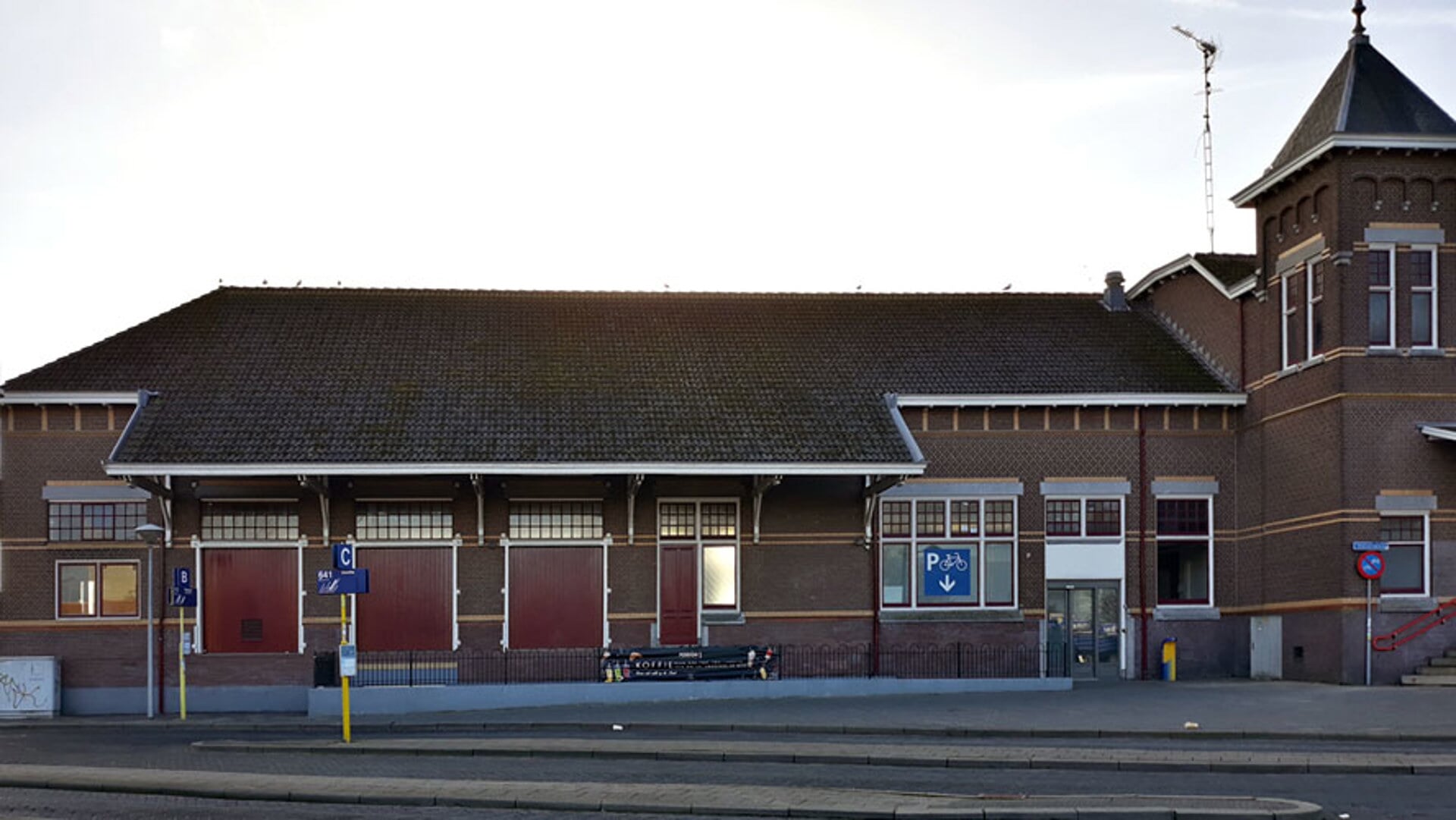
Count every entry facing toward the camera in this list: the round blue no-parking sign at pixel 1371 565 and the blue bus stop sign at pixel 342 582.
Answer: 2

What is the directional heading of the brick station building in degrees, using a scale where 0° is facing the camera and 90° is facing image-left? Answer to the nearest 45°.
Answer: approximately 0°

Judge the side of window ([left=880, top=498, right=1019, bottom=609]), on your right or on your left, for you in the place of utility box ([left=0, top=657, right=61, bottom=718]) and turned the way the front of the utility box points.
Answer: on your left

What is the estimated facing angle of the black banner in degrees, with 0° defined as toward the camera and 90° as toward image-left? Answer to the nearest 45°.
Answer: approximately 0°

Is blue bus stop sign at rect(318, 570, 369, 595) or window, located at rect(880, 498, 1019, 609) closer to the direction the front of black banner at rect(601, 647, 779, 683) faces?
the blue bus stop sign

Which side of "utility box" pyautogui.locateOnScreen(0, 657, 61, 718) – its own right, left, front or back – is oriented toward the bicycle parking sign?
left
